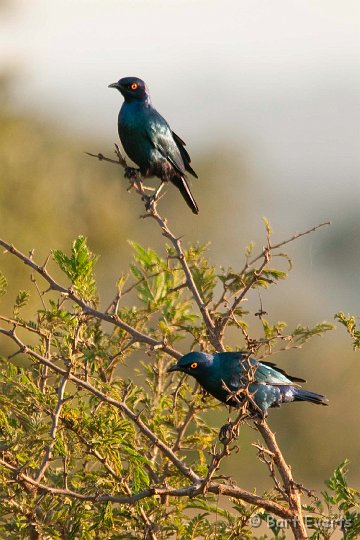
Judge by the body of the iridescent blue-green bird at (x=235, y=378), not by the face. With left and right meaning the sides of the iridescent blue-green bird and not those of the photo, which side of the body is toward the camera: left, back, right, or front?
left

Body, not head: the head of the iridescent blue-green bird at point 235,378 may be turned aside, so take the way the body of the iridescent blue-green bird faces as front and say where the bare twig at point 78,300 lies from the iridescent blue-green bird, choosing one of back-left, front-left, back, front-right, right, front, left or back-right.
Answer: front-left
